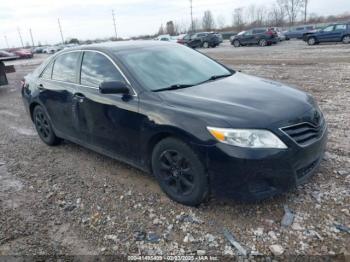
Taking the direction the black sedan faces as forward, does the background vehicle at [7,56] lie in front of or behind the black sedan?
behind

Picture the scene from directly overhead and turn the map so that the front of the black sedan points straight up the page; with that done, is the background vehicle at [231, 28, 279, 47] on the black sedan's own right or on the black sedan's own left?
on the black sedan's own left

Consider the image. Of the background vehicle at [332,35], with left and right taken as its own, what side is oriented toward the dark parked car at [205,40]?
front

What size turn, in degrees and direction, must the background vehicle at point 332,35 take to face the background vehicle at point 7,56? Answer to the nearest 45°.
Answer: approximately 45° to its left

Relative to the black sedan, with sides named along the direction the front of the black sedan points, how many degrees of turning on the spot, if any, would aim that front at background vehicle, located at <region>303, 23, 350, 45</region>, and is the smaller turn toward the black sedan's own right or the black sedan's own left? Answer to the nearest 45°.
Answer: approximately 90° to the black sedan's own left

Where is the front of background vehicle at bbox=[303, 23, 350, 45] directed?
to the viewer's left

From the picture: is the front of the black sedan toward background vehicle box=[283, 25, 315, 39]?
no

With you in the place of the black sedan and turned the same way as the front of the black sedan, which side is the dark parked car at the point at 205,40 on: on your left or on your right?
on your left

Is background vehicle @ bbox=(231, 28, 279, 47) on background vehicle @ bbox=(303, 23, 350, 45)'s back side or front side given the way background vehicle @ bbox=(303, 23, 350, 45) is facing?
on the front side
